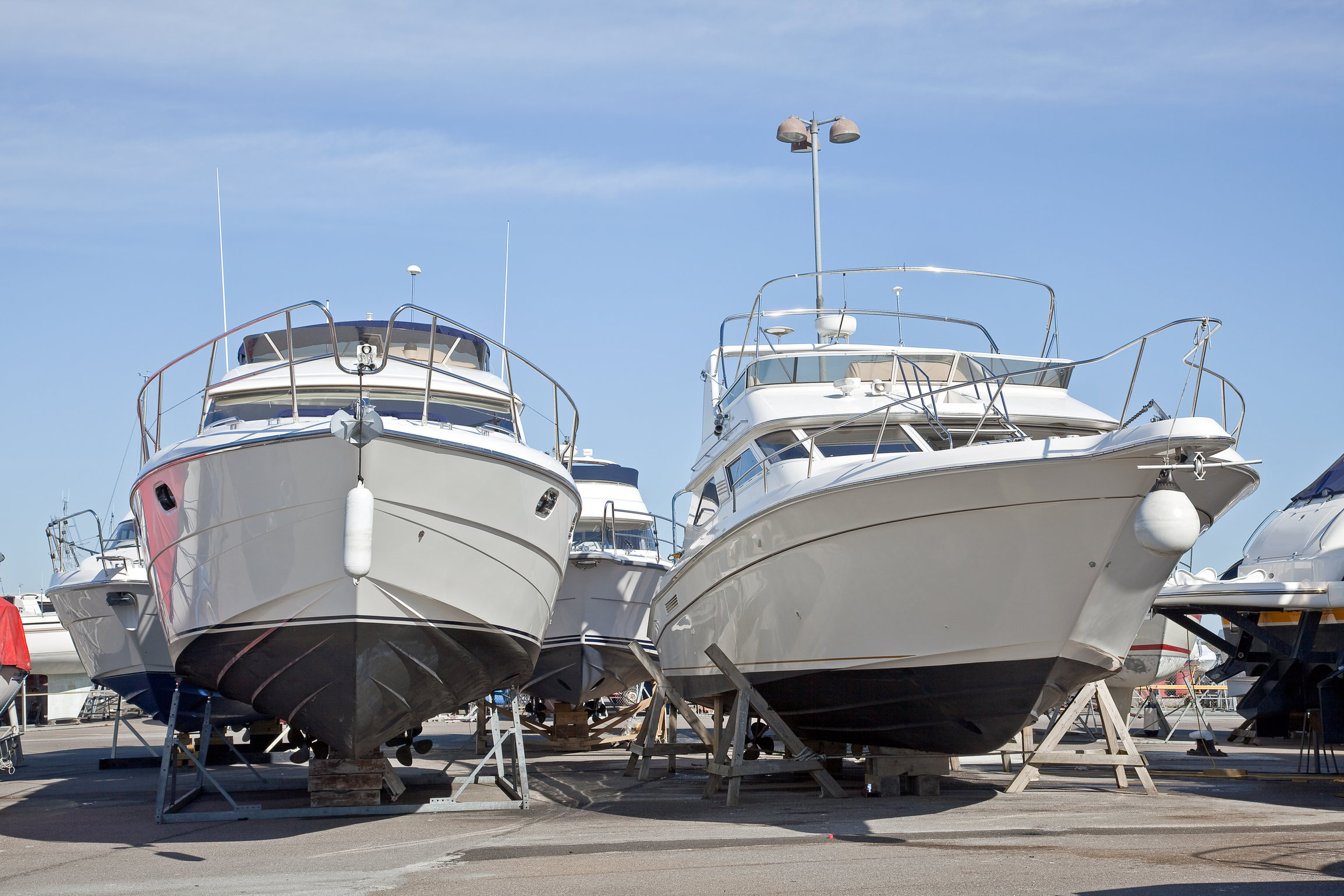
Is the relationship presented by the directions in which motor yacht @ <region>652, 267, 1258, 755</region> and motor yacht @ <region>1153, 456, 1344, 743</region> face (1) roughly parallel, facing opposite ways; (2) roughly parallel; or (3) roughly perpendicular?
roughly perpendicular

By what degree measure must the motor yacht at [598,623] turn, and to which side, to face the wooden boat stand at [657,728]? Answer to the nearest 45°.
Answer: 0° — it already faces it

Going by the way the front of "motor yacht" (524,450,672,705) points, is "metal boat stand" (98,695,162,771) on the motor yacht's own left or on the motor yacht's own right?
on the motor yacht's own right

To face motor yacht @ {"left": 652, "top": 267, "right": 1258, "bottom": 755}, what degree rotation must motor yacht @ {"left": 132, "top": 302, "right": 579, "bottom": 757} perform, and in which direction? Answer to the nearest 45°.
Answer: approximately 90° to its left

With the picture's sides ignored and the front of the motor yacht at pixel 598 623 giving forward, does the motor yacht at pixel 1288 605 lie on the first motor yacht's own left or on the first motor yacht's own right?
on the first motor yacht's own left

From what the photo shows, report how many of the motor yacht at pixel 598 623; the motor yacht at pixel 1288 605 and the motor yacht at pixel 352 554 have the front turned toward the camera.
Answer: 2

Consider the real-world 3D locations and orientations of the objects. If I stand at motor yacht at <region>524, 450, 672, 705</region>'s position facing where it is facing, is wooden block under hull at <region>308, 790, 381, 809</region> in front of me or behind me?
in front

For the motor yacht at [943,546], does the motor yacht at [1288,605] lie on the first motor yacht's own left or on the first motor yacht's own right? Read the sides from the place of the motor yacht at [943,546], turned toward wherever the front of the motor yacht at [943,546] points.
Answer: on the first motor yacht's own left
